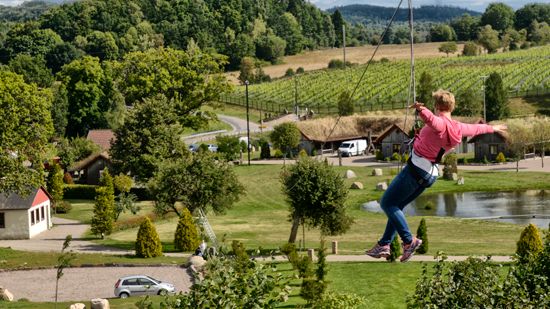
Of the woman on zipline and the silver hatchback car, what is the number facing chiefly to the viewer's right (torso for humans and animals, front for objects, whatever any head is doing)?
1

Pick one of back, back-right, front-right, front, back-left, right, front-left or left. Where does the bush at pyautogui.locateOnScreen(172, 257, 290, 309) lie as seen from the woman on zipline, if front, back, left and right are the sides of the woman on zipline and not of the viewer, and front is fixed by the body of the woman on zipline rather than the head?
front

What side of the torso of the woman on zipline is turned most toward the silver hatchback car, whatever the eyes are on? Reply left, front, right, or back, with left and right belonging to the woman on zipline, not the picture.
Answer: front

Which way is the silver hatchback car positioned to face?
to the viewer's right

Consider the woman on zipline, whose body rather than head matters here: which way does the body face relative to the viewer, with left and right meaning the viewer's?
facing away from the viewer and to the left of the viewer

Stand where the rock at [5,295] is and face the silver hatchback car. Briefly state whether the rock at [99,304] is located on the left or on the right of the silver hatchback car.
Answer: right

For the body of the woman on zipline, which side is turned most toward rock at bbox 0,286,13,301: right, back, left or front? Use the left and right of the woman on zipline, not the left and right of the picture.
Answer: front

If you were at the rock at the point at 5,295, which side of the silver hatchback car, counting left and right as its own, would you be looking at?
back
